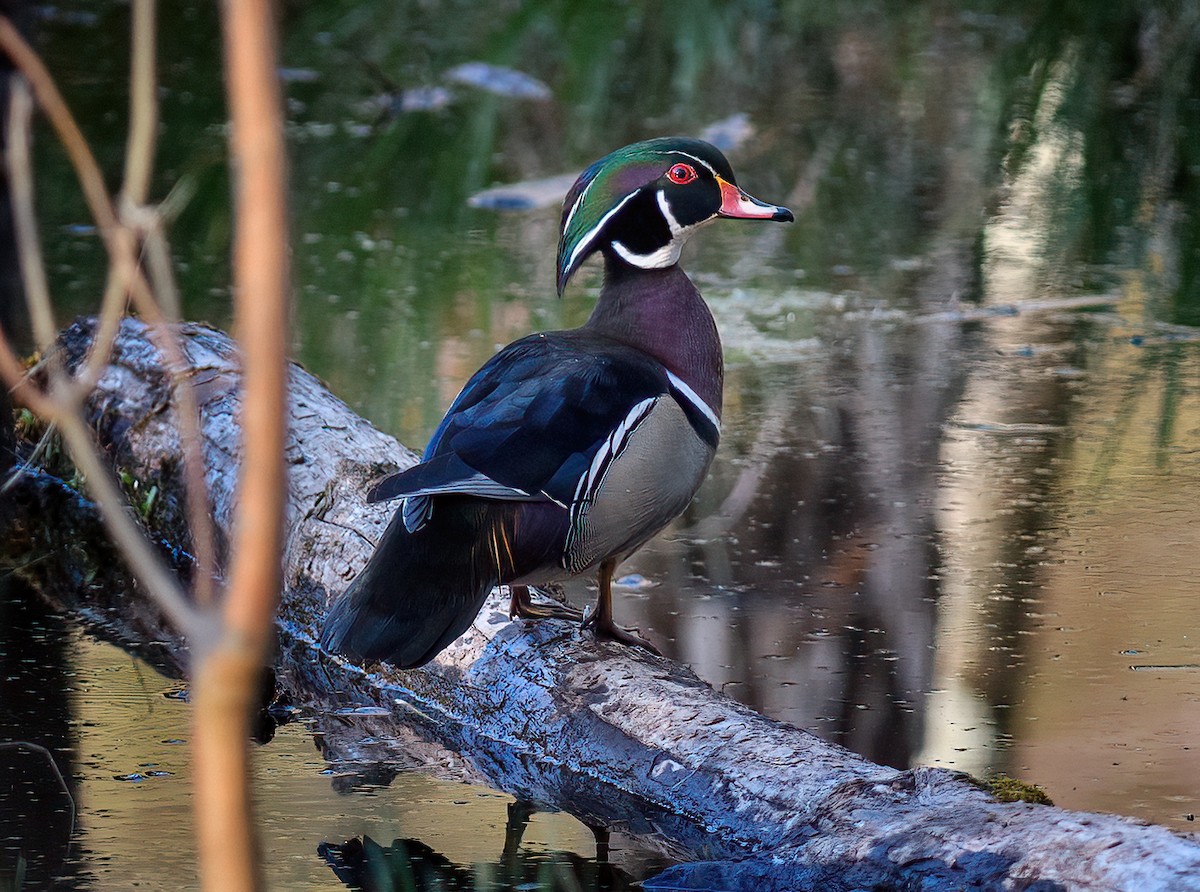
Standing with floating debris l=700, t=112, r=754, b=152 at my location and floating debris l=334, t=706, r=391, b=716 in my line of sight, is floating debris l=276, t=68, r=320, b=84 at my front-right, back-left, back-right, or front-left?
back-right

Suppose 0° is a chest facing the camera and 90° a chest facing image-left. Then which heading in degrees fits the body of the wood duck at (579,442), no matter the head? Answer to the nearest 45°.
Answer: approximately 225°

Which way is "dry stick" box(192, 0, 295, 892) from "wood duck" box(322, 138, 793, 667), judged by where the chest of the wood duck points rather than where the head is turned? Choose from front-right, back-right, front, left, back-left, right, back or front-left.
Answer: back-right

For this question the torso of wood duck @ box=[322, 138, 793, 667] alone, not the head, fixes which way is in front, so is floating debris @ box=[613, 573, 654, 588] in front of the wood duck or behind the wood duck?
in front

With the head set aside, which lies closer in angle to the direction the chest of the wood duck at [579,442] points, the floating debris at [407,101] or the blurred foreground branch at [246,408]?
the floating debris

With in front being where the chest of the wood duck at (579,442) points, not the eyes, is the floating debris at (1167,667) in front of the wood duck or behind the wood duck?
in front

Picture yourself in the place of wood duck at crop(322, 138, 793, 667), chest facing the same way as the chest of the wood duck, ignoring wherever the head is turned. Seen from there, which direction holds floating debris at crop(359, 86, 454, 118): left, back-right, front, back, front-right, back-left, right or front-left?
front-left

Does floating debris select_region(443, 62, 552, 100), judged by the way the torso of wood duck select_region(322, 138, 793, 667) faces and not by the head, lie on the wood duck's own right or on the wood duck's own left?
on the wood duck's own left

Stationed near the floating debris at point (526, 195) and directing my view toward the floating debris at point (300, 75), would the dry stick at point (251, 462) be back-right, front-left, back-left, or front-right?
back-left
